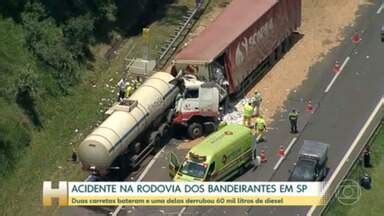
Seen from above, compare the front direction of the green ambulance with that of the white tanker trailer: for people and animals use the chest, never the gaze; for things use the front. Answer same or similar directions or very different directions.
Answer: same or similar directions
